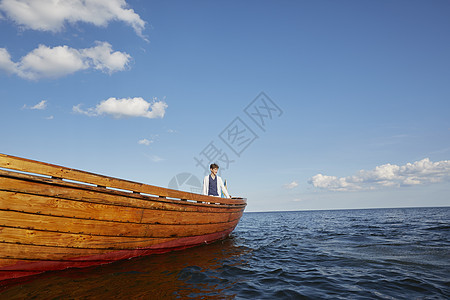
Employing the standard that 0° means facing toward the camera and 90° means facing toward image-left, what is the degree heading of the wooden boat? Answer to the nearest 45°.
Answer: approximately 225°
